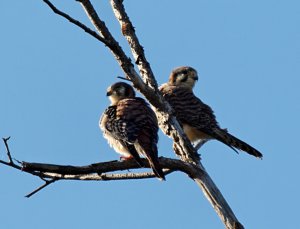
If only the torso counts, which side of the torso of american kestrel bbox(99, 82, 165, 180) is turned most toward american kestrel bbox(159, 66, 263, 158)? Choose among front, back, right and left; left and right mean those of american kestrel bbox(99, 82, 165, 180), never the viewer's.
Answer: right

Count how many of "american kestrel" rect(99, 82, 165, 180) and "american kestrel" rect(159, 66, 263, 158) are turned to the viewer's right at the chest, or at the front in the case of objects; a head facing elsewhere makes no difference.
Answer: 0

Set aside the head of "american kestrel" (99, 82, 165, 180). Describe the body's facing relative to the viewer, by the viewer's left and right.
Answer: facing away from the viewer and to the left of the viewer

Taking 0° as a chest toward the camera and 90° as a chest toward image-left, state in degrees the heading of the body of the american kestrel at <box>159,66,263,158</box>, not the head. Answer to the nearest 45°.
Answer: approximately 90°
